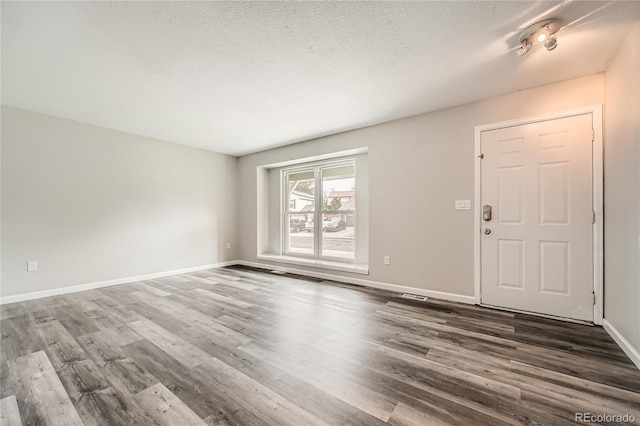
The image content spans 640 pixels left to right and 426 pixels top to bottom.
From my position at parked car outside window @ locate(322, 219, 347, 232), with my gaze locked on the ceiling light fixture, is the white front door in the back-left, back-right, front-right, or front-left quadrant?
front-left

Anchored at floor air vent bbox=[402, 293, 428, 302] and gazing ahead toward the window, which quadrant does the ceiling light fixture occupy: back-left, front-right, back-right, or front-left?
back-left

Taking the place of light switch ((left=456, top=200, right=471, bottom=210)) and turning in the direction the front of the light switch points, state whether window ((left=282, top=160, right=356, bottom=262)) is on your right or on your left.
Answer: on your right

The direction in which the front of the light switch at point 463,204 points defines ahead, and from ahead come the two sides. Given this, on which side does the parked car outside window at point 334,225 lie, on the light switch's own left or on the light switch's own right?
on the light switch's own right

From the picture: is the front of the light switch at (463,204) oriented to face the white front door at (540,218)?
no

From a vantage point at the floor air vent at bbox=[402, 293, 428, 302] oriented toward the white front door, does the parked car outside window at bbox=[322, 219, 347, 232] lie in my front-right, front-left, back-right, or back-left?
back-left

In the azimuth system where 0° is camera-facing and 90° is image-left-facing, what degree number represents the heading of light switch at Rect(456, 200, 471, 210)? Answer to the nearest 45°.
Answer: approximately 0°
